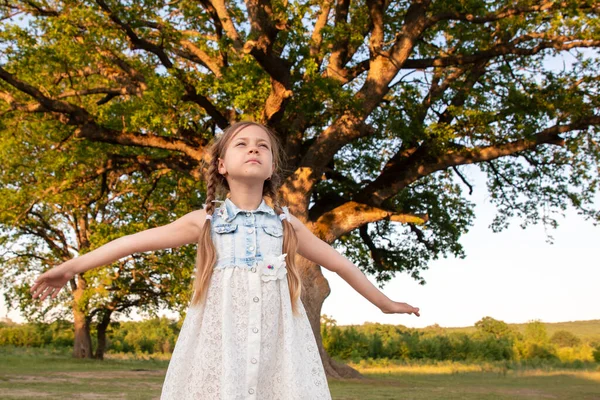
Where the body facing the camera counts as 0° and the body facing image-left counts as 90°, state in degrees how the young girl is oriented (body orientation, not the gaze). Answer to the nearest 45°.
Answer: approximately 0°

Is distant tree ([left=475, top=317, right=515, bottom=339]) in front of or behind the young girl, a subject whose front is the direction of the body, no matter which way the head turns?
behind

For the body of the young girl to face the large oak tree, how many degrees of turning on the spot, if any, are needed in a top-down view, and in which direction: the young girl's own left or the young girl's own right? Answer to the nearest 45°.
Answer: approximately 180°
